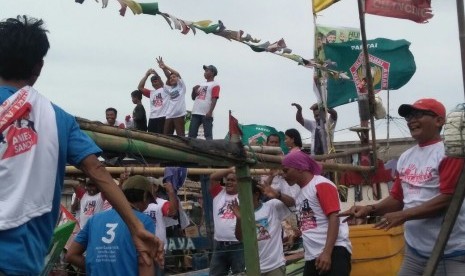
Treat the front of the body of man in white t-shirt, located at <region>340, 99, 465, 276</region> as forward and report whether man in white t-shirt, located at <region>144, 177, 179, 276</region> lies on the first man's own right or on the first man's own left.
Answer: on the first man's own right

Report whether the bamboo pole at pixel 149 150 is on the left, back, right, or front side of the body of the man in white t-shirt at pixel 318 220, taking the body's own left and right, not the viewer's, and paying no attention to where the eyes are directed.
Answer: front

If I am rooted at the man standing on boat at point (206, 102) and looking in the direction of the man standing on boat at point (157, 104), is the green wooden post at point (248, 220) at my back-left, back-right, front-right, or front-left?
back-left

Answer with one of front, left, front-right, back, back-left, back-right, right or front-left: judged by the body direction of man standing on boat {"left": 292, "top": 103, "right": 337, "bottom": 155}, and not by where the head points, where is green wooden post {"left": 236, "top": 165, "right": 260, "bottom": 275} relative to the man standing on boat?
front

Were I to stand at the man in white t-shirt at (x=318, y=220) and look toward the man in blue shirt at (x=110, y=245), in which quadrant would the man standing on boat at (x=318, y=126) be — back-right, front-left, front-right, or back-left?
back-right

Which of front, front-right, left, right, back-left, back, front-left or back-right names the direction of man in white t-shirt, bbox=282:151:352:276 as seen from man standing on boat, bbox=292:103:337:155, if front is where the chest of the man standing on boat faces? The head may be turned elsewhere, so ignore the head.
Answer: front

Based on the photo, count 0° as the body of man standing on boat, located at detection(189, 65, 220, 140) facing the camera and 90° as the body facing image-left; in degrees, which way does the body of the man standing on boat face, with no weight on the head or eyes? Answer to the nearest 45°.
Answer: approximately 45°

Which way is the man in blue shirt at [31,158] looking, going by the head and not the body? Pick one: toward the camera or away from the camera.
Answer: away from the camera

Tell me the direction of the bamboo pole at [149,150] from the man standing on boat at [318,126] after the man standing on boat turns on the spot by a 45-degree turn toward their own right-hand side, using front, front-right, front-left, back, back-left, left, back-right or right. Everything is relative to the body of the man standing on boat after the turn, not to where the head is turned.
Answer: front-left

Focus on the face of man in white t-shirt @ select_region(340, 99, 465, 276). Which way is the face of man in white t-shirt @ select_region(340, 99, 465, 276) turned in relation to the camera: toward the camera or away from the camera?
toward the camera

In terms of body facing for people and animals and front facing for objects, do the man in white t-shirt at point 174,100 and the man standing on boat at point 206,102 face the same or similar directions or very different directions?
same or similar directions

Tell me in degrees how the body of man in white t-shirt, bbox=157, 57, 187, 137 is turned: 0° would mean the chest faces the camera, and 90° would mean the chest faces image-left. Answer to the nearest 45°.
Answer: approximately 45°

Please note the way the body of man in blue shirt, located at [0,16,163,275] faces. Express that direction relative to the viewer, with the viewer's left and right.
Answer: facing away from the viewer

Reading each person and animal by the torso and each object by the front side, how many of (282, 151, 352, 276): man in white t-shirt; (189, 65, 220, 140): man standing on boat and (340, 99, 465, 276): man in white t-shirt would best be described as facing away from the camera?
0

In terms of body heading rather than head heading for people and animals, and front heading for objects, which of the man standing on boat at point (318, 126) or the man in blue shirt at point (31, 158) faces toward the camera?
the man standing on boat

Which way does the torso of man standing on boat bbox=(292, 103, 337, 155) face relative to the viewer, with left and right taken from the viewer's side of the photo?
facing the viewer

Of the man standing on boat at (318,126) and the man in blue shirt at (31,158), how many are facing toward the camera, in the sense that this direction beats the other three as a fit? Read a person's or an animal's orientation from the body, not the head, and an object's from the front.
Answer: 1
